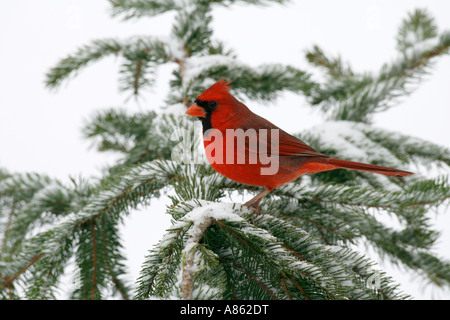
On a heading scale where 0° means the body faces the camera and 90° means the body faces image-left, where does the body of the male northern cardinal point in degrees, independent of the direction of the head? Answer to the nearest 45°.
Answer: approximately 90°
